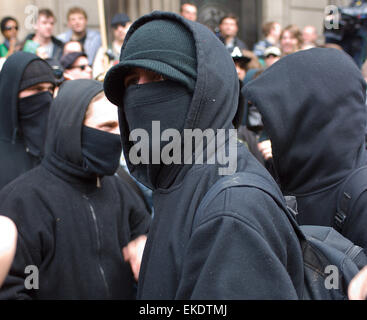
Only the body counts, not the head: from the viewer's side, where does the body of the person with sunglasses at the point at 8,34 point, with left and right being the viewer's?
facing the viewer and to the right of the viewer

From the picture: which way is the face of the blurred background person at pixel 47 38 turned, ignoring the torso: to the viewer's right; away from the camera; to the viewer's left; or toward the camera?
toward the camera

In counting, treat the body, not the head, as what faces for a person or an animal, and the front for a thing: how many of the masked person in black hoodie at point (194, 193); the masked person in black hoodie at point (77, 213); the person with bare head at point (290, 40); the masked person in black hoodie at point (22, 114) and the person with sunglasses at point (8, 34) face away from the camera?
0

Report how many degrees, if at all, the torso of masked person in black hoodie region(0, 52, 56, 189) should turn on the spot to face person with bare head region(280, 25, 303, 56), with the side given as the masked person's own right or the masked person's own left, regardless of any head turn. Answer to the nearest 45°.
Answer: approximately 90° to the masked person's own left

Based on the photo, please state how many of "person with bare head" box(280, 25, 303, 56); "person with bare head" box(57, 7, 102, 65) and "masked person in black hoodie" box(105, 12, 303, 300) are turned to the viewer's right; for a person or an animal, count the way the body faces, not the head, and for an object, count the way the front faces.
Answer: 0

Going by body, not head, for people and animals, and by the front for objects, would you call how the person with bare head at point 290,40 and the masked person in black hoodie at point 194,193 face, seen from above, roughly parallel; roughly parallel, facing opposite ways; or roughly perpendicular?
roughly parallel

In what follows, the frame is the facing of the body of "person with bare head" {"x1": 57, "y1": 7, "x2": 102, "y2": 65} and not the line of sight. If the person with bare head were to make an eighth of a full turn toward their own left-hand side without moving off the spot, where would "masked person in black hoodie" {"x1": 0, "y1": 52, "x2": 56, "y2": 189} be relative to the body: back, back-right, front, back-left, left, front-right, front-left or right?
front-right

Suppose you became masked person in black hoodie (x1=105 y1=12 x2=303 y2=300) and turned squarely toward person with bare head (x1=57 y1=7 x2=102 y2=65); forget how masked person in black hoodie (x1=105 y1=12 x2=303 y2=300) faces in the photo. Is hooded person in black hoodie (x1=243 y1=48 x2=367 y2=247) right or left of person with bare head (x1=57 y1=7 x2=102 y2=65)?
right

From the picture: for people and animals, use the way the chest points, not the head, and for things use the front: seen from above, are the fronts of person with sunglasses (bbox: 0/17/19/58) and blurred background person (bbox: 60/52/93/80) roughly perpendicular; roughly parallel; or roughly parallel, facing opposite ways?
roughly parallel

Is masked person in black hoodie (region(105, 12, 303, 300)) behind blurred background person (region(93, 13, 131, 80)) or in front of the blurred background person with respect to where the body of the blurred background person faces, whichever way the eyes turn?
in front

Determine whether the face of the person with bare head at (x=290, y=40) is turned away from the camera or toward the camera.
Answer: toward the camera

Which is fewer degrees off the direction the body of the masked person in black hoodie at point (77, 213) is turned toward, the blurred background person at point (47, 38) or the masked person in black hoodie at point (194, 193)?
the masked person in black hoodie

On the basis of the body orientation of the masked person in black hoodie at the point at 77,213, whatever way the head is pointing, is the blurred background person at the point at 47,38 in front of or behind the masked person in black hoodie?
behind

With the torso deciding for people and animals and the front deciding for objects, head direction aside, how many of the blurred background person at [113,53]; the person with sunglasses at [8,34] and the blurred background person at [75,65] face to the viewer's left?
0

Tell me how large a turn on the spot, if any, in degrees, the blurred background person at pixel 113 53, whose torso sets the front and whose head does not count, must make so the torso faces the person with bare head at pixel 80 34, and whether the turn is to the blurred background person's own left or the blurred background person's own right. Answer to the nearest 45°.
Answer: approximately 90° to the blurred background person's own right

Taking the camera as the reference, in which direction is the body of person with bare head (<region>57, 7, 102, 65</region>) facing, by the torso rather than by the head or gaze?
toward the camera
